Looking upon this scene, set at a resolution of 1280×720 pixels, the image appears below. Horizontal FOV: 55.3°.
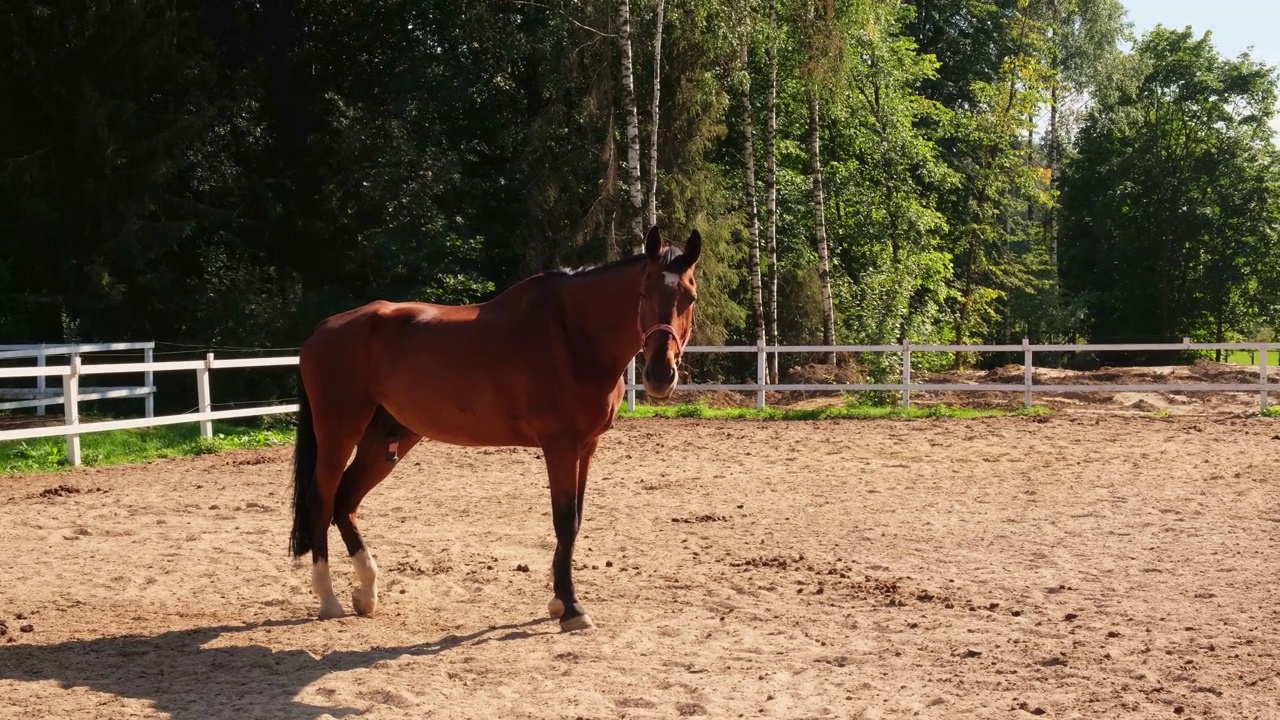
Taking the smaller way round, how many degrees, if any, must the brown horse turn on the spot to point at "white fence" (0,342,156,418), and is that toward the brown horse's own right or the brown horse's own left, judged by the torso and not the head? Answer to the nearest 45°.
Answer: approximately 135° to the brown horse's own left

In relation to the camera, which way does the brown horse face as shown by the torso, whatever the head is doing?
to the viewer's right

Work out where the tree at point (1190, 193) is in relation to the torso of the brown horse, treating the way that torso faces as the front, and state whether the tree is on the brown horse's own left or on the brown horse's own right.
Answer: on the brown horse's own left

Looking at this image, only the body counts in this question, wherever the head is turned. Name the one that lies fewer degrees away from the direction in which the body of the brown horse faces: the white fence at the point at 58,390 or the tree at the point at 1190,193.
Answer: the tree
